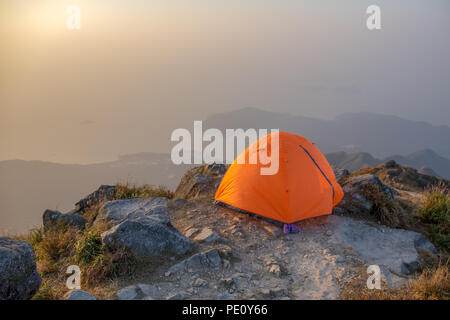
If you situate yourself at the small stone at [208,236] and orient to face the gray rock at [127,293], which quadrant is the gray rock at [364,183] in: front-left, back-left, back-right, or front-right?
back-left

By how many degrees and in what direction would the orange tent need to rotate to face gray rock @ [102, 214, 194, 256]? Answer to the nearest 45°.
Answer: approximately 90° to its right

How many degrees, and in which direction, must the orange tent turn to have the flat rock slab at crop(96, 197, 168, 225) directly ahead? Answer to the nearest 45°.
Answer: approximately 135° to its right

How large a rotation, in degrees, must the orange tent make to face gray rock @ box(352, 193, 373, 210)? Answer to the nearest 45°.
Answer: approximately 90° to its left

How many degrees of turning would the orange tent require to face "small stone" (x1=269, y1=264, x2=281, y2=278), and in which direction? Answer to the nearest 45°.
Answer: approximately 45° to its right

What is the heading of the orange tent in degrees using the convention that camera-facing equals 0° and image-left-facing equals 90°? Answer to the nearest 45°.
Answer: approximately 315°

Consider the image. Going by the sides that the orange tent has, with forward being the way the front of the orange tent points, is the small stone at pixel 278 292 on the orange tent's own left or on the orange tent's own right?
on the orange tent's own right

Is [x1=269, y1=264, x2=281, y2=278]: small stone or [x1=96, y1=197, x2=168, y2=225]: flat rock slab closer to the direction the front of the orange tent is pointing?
the small stone
